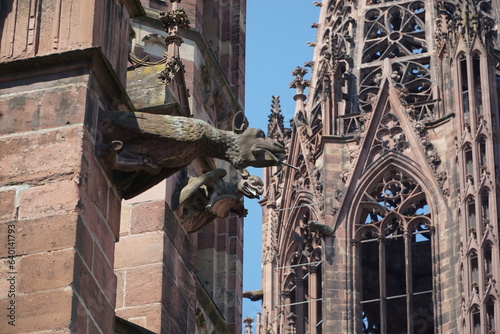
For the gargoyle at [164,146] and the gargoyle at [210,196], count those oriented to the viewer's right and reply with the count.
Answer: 2

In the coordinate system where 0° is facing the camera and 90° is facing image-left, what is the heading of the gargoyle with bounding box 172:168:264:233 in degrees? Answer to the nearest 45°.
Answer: approximately 270°

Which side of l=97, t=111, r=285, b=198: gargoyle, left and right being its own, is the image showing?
right
